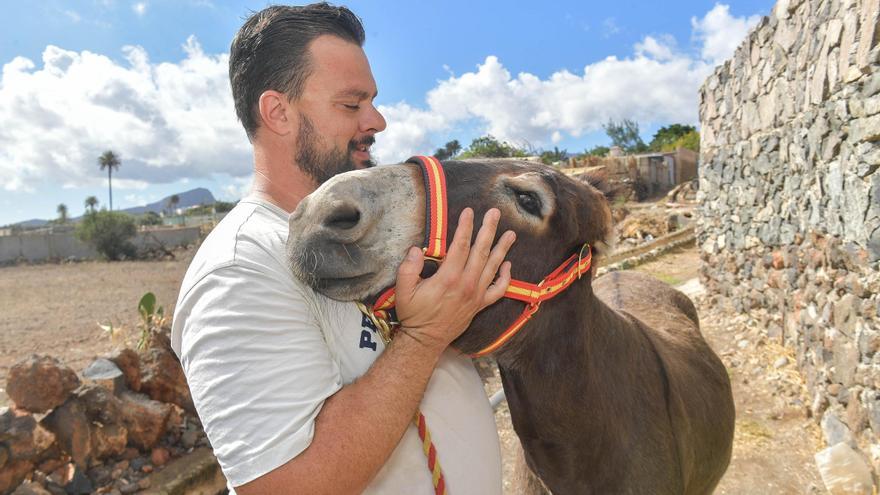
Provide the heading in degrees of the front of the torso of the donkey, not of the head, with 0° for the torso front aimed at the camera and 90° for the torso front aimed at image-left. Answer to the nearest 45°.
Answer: approximately 45°

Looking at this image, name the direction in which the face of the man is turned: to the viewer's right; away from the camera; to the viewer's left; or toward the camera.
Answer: to the viewer's right

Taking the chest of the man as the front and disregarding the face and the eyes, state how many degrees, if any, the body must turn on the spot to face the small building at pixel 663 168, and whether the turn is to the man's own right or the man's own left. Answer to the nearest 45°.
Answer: approximately 45° to the man's own left

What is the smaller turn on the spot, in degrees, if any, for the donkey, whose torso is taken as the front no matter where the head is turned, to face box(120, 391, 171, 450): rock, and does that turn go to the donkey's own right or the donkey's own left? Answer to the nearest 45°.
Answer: approximately 90° to the donkey's own right

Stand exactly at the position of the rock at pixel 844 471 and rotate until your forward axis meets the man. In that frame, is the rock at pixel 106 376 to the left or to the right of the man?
right

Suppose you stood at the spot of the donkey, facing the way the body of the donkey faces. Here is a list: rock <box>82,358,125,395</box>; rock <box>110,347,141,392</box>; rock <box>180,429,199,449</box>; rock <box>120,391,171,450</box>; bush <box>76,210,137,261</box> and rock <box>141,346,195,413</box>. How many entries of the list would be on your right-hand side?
6

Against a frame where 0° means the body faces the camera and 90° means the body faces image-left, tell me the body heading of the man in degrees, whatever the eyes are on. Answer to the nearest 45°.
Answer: approximately 270°

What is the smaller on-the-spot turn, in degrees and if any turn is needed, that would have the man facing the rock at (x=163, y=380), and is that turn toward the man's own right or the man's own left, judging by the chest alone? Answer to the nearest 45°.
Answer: approximately 135° to the man's own left

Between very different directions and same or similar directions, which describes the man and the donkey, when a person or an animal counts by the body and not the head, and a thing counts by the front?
very different directions

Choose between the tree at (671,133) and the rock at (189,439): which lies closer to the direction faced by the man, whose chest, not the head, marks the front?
the tree

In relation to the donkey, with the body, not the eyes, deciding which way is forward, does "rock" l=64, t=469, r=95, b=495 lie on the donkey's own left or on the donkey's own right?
on the donkey's own right

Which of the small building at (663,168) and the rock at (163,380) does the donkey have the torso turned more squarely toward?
the rock
